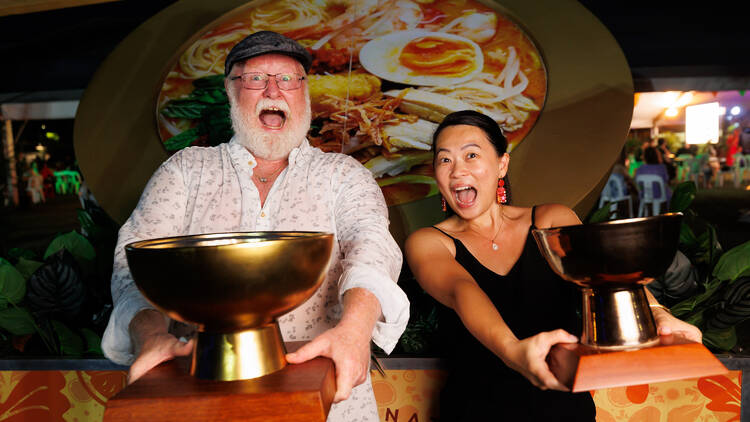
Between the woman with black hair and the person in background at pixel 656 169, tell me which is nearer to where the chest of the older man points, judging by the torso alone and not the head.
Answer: the woman with black hair

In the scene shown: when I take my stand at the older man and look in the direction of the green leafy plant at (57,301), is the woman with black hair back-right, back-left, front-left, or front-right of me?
back-right

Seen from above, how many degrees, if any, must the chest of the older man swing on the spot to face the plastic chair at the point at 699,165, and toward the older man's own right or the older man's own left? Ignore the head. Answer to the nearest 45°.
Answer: approximately 135° to the older man's own left

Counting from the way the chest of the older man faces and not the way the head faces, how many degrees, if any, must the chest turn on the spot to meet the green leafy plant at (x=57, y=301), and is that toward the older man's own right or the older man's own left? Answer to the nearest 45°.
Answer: approximately 135° to the older man's own right

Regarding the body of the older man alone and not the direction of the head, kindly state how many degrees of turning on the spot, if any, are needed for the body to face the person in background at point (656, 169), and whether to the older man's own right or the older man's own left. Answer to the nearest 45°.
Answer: approximately 135° to the older man's own left

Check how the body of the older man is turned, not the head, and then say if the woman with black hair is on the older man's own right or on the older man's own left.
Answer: on the older man's own left

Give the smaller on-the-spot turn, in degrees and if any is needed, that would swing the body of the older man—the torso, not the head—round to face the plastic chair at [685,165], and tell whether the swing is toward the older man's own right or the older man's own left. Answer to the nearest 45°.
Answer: approximately 135° to the older man's own left

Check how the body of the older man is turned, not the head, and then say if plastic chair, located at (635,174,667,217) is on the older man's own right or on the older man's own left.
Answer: on the older man's own left

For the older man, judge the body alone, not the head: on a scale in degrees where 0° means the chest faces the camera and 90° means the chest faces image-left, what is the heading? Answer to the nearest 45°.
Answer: approximately 0°
